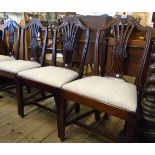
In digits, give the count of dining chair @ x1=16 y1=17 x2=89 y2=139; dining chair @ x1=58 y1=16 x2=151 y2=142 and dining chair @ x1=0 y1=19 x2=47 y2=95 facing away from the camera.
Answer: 0

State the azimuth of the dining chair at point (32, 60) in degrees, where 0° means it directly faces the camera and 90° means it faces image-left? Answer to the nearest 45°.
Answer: approximately 45°

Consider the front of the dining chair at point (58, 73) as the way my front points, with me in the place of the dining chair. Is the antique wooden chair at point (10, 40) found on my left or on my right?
on my right

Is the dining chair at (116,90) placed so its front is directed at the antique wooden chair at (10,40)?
no

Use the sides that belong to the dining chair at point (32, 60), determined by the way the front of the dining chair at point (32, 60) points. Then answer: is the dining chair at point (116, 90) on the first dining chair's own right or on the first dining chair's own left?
on the first dining chair's own left

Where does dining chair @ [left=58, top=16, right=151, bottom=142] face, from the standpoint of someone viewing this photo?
facing the viewer and to the left of the viewer

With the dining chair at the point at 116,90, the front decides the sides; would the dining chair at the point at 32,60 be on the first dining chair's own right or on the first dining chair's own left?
on the first dining chair's own right

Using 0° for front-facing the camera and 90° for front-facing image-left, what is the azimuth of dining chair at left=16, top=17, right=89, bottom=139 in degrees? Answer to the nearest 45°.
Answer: approximately 45°

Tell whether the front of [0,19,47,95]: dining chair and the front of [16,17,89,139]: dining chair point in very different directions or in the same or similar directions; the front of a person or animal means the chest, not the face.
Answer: same or similar directions

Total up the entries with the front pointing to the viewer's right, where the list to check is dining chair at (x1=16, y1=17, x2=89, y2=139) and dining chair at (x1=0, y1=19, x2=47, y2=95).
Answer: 0
